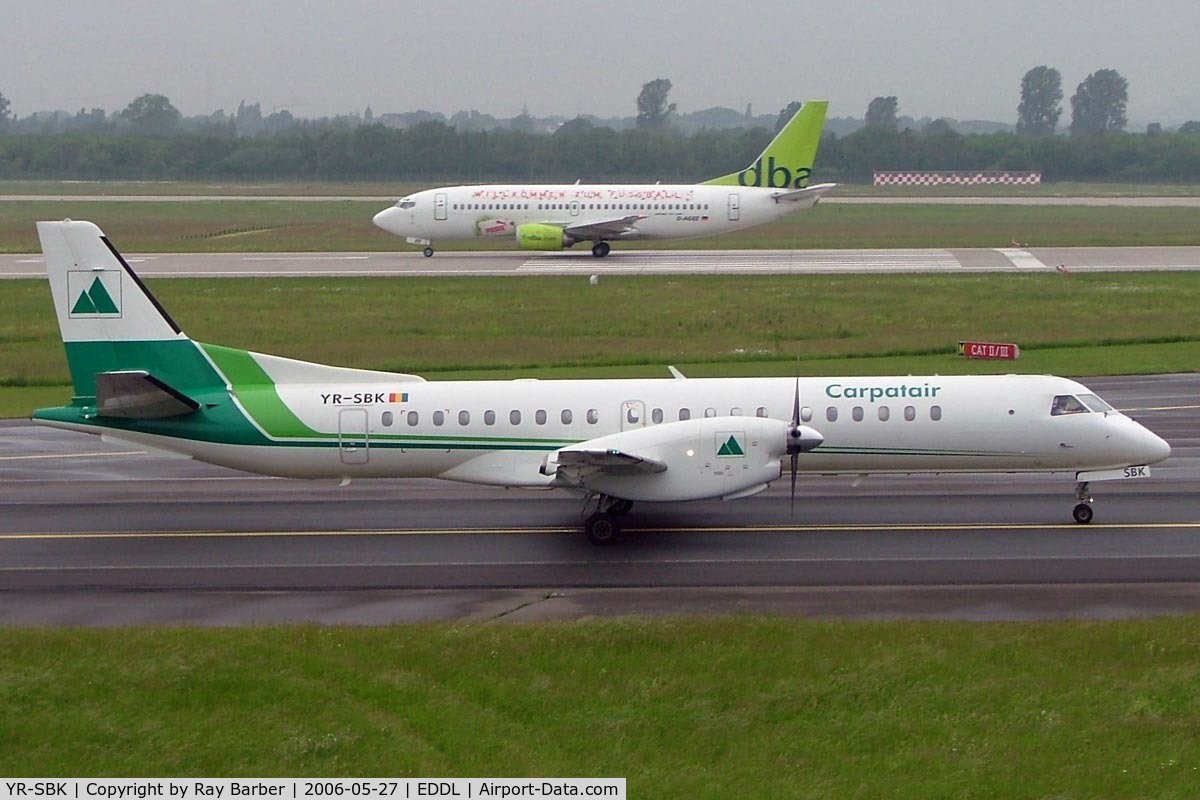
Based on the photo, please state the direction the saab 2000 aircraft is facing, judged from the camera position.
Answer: facing to the right of the viewer
